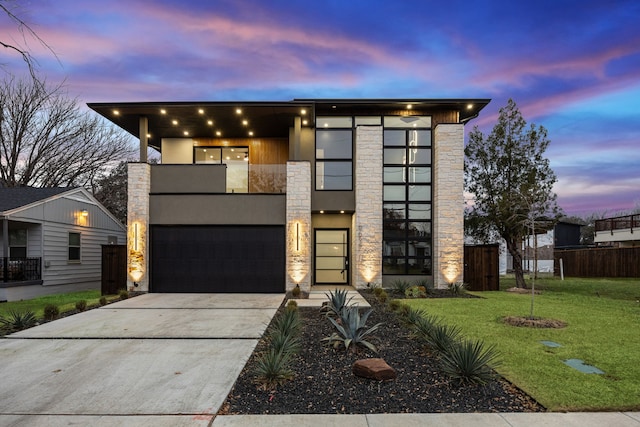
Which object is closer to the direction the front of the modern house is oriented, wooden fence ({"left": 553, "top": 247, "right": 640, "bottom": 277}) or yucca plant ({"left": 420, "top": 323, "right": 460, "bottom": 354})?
the yucca plant

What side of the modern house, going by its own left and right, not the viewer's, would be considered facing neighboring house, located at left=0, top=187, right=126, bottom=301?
right

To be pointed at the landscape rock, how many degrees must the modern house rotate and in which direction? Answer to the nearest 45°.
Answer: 0° — it already faces it

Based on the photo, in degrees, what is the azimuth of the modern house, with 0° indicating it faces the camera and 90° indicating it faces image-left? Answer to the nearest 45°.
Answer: approximately 0°

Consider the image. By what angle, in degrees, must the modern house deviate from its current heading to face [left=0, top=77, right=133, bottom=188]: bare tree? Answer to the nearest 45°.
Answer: approximately 135° to its right

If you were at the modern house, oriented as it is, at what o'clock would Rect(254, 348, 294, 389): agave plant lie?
The agave plant is roughly at 12 o'clock from the modern house.

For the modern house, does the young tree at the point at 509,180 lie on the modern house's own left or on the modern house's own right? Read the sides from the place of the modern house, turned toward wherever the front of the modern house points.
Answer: on the modern house's own left
